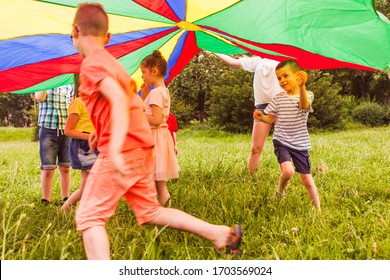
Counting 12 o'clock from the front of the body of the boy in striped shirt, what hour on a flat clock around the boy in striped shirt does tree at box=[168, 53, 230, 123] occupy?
The tree is roughly at 4 o'clock from the boy in striped shirt.

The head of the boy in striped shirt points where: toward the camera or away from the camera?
toward the camera

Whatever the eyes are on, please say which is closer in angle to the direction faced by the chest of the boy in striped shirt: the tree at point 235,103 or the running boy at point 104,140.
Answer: the running boy

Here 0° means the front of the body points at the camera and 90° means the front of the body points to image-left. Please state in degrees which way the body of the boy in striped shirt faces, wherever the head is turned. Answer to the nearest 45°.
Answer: approximately 45°

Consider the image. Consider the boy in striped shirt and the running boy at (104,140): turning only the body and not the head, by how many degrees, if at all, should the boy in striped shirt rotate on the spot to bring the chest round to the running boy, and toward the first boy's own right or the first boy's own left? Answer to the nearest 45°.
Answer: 0° — they already face them

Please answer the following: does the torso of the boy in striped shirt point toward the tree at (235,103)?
no

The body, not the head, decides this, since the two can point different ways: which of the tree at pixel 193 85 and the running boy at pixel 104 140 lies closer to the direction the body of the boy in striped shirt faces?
the running boy
